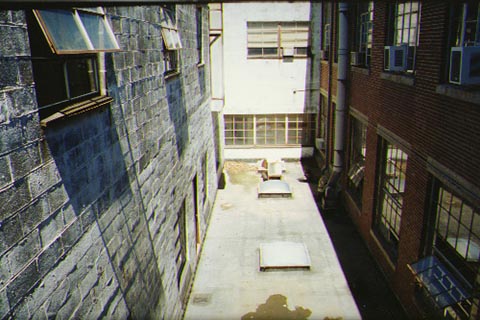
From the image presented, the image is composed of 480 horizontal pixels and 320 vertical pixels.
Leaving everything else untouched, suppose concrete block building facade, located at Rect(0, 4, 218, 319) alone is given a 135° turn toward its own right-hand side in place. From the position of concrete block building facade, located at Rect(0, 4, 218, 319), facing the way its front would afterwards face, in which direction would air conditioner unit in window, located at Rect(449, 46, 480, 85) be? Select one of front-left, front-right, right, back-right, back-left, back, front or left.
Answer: back

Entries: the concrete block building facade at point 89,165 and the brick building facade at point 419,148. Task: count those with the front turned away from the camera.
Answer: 0

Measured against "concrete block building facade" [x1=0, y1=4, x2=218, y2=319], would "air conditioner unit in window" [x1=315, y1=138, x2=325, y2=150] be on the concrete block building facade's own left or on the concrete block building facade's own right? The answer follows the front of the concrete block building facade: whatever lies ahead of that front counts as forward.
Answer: on the concrete block building facade's own left

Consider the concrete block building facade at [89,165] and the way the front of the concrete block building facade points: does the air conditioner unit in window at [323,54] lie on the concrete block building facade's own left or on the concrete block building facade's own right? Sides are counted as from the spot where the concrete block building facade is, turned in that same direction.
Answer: on the concrete block building facade's own left

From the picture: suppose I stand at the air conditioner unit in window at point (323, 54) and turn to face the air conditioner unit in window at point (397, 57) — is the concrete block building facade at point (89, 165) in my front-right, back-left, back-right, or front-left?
front-right

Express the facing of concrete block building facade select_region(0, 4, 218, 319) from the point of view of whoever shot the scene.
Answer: facing the viewer and to the right of the viewer

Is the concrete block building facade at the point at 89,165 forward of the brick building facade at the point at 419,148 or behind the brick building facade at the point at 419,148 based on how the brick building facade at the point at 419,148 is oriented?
forward

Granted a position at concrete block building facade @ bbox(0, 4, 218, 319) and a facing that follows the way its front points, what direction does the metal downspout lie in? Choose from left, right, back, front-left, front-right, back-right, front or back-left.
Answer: left

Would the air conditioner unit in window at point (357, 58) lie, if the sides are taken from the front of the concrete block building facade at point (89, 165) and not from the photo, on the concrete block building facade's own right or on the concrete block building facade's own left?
on the concrete block building facade's own left
